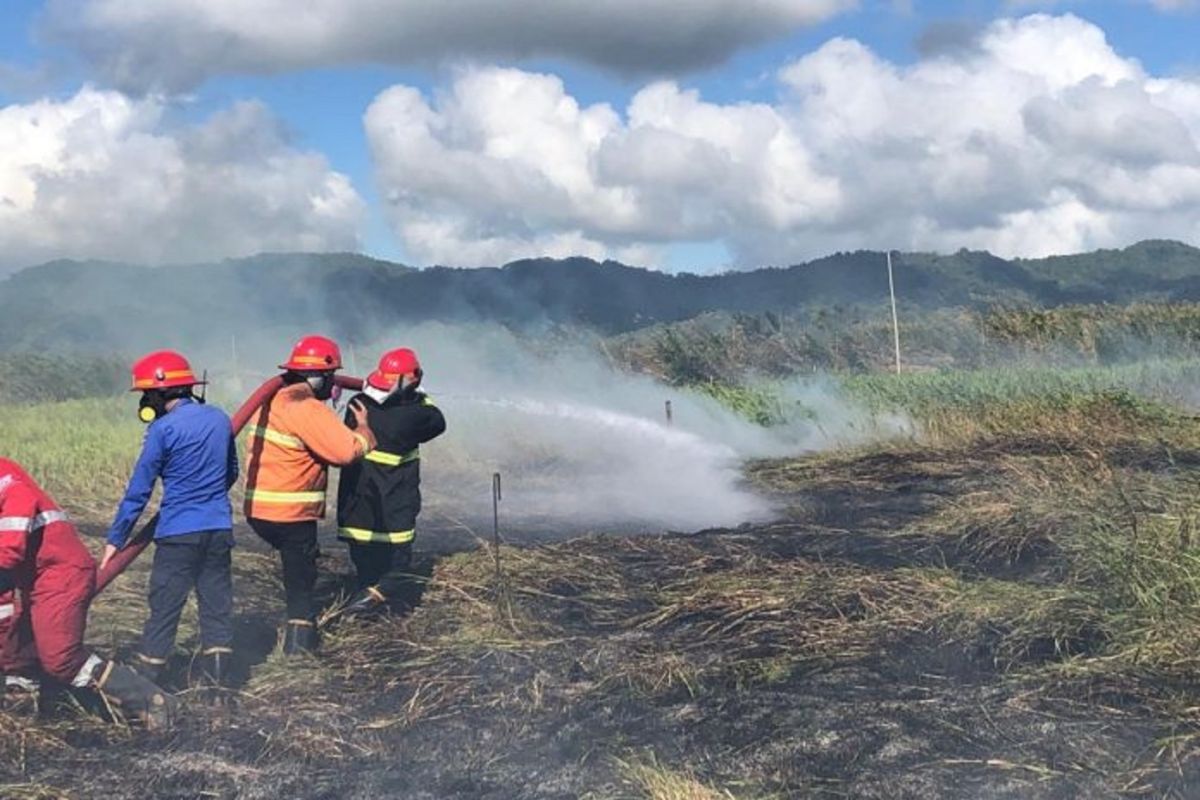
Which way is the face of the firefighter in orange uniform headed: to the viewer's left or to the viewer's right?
to the viewer's right

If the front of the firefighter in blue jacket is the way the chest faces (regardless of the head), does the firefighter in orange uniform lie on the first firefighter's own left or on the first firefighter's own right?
on the first firefighter's own right

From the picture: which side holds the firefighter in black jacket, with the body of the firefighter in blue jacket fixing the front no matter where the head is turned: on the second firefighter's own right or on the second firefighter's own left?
on the second firefighter's own right

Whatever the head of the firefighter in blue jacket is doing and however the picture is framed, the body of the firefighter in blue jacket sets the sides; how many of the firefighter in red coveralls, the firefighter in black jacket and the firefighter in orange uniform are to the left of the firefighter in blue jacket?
1

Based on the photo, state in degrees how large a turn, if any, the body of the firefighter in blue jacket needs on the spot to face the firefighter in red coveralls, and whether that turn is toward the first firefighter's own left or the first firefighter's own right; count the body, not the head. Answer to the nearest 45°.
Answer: approximately 90° to the first firefighter's own left
